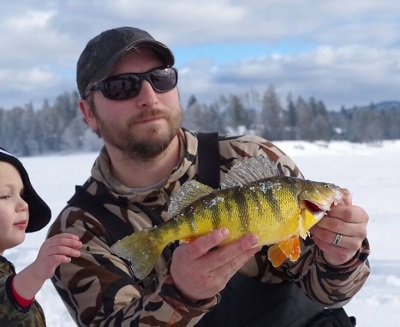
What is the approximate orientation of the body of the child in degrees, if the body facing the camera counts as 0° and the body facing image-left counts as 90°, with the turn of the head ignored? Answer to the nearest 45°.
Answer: approximately 315°

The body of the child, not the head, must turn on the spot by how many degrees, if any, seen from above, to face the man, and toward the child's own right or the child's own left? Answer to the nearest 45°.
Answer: approximately 45° to the child's own left
